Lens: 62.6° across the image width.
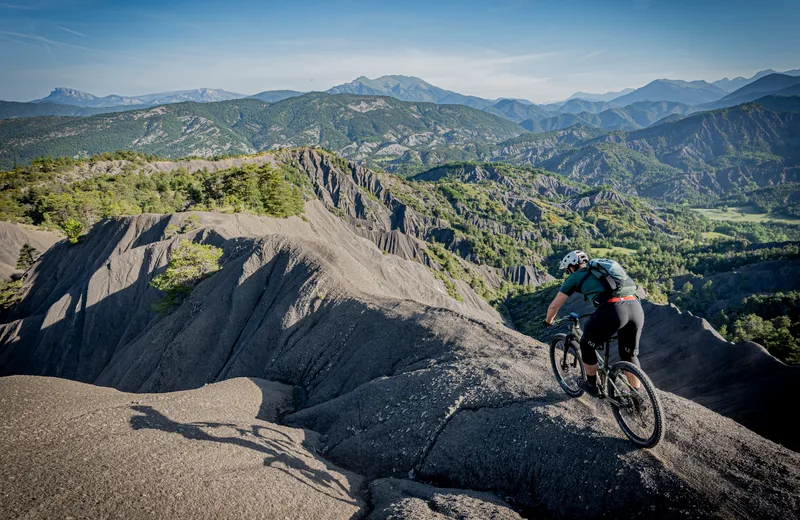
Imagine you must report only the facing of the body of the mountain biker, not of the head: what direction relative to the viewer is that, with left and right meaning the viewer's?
facing away from the viewer and to the left of the viewer

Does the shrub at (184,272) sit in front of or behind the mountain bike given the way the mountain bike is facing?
in front

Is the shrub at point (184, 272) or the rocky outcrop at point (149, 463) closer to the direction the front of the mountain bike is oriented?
the shrub

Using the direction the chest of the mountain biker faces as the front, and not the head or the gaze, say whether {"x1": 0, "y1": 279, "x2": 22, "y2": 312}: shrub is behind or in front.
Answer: in front

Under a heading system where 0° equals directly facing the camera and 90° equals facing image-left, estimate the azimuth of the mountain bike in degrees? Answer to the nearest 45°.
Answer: approximately 135°
